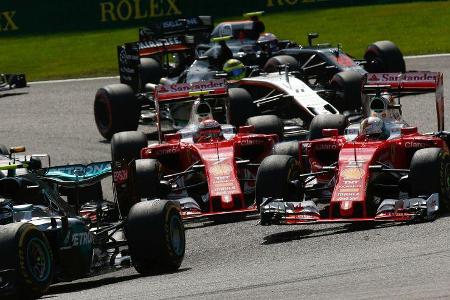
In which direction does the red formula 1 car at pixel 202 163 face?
toward the camera

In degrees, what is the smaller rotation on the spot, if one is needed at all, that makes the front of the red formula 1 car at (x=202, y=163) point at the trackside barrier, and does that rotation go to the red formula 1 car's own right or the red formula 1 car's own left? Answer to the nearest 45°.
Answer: approximately 180°

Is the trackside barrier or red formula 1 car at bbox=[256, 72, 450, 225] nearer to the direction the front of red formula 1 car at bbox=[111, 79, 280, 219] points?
the red formula 1 car

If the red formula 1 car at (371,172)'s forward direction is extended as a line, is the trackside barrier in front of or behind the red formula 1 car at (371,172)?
behind

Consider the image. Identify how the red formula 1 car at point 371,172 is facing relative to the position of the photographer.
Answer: facing the viewer

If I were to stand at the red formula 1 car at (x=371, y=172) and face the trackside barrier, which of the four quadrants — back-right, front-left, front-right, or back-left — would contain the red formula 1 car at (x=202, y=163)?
front-left

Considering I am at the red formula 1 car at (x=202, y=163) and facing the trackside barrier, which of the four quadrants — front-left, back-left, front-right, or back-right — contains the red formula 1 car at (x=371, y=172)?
back-right

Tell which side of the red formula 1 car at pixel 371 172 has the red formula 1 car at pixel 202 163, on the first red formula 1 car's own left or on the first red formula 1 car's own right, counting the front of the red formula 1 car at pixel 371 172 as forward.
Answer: on the first red formula 1 car's own right

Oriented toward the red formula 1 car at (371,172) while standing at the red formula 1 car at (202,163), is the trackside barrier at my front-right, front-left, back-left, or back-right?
back-left

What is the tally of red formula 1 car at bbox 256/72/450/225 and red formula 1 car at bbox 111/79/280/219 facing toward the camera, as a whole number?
2
